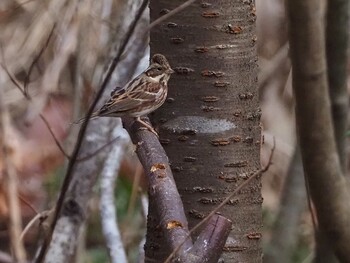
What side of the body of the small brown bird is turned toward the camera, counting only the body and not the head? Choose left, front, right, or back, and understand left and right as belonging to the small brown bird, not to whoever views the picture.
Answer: right
